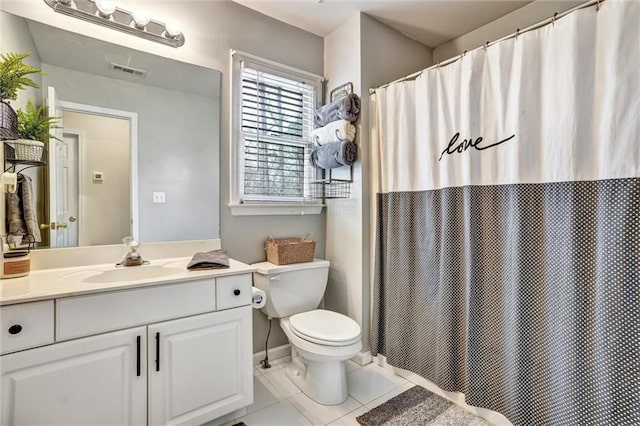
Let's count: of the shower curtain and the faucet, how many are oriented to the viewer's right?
0

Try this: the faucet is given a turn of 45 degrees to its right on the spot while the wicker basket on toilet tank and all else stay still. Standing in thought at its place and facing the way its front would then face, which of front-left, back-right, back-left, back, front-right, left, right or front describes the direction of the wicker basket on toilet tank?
back-left

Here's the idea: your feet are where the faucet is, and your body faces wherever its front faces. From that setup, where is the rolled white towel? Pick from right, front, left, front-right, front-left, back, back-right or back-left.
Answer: left

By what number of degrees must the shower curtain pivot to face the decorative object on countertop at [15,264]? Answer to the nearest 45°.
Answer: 0° — it already faces it

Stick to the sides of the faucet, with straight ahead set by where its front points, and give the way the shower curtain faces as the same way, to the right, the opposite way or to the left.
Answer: to the right

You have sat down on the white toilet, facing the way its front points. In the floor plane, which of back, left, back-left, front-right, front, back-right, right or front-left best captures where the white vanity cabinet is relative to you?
right

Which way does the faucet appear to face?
toward the camera

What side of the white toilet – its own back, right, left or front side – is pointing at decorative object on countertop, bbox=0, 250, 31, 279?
right

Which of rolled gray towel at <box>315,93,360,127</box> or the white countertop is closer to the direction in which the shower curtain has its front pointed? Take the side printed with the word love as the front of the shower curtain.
the white countertop

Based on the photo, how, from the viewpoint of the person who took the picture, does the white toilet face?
facing the viewer and to the right of the viewer

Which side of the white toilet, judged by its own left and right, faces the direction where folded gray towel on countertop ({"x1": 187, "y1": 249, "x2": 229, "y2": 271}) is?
right

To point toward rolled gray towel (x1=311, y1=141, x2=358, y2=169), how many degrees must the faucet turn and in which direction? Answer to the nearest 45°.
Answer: approximately 90° to its left

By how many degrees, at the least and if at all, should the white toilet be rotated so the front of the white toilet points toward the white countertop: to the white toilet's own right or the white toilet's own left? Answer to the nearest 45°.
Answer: approximately 90° to the white toilet's own right

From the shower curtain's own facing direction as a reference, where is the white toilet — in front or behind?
in front

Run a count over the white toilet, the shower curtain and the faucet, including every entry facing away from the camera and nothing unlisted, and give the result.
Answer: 0
